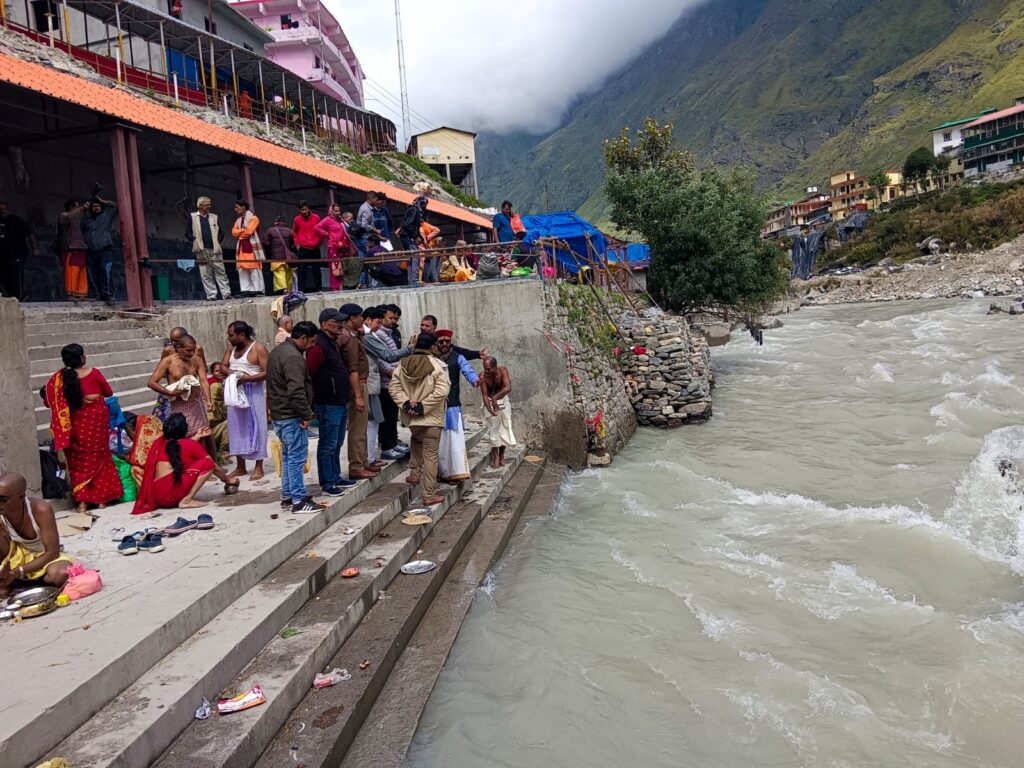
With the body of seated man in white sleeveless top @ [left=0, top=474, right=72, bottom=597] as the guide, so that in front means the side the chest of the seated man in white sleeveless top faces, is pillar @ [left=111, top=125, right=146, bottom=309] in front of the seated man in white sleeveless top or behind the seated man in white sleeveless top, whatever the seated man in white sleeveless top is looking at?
behind

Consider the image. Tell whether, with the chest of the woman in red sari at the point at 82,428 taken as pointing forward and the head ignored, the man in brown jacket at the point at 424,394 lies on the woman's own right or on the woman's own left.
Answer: on the woman's own right

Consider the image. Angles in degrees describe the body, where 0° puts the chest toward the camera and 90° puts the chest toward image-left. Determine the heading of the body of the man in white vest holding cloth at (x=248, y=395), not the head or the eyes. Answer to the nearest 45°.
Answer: approximately 45°

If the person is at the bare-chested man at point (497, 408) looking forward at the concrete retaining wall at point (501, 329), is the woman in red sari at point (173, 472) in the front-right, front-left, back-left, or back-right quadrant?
back-left

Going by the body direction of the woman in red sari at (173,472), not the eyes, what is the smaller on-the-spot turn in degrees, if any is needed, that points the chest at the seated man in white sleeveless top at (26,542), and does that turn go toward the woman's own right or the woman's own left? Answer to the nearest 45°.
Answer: approximately 180°

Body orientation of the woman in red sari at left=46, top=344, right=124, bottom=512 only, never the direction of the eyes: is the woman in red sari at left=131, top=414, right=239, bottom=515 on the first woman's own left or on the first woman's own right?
on the first woman's own right

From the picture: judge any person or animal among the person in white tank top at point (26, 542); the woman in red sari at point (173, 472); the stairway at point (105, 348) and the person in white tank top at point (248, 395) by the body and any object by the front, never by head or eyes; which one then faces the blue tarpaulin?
the woman in red sari

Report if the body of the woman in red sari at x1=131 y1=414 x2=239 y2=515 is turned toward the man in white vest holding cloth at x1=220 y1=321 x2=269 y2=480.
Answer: yes

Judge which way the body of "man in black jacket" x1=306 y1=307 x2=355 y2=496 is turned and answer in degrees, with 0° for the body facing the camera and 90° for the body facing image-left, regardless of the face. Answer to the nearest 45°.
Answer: approximately 270°
